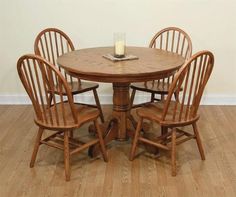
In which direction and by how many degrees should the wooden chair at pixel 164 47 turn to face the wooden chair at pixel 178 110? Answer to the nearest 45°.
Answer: approximately 45° to its left

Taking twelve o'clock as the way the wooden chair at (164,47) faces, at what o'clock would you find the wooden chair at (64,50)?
the wooden chair at (64,50) is roughly at 1 o'clock from the wooden chair at (164,47).

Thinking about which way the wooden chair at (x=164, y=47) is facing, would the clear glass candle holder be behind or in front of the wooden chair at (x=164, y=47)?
in front

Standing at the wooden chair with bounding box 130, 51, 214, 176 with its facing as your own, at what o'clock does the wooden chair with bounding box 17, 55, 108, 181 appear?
the wooden chair with bounding box 17, 55, 108, 181 is roughly at 10 o'clock from the wooden chair with bounding box 130, 51, 214, 176.

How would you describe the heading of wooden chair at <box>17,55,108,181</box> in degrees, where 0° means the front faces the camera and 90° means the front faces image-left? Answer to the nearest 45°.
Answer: approximately 225°

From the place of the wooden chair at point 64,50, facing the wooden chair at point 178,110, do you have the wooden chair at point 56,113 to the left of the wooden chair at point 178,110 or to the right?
right

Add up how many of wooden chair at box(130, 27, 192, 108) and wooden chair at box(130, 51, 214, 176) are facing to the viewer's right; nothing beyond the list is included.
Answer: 0

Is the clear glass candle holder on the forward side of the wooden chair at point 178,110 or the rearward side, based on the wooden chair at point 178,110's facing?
on the forward side

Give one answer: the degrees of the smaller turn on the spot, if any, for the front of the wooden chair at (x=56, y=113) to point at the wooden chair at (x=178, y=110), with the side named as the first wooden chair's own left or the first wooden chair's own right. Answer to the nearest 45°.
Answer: approximately 45° to the first wooden chair's own right

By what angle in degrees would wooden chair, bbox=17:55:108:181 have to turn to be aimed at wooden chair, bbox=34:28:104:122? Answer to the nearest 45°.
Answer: approximately 45° to its left

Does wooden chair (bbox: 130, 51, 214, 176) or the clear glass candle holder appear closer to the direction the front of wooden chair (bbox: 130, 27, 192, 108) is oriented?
the clear glass candle holder

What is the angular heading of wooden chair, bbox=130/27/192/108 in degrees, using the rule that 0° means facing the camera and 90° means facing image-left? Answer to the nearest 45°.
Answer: approximately 45°

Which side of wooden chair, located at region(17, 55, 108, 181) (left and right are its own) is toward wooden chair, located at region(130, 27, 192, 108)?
front

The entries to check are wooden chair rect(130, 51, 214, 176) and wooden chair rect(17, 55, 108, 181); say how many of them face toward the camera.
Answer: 0

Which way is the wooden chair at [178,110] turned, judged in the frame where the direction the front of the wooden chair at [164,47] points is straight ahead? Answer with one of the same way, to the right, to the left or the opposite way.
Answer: to the right

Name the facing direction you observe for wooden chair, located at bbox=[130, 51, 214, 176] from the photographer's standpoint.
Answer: facing away from the viewer and to the left of the viewer

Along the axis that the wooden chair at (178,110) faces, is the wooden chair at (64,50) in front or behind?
in front
